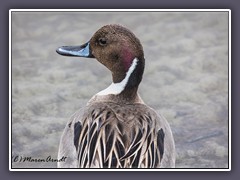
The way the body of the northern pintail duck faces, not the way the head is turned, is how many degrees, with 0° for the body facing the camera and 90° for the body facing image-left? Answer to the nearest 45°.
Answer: approximately 180°
